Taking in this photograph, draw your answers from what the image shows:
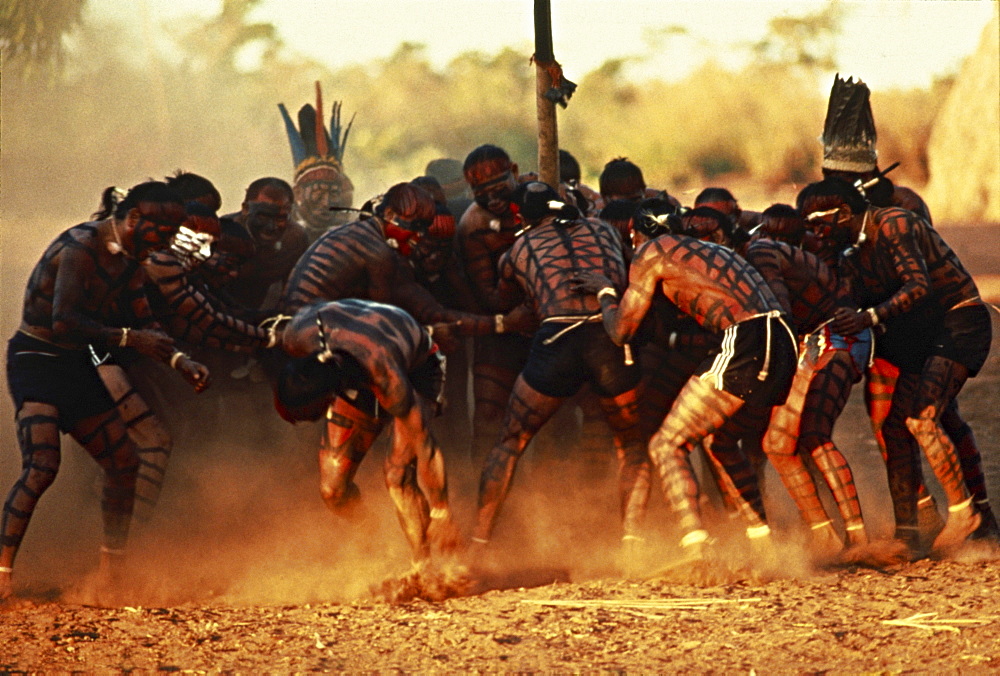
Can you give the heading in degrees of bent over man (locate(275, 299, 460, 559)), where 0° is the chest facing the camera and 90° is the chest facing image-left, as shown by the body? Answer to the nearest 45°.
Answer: approximately 45°

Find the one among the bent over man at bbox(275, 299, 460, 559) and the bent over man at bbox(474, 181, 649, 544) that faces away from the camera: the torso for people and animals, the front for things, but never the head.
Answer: the bent over man at bbox(474, 181, 649, 544)

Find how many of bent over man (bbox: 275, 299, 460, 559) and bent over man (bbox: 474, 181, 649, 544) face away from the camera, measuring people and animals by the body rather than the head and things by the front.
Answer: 1

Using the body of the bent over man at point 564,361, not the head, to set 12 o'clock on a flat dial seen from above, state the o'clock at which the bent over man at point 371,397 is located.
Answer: the bent over man at point 371,397 is roughly at 8 o'clock from the bent over man at point 564,361.

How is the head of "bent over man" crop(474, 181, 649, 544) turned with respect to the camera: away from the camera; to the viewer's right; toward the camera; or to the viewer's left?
away from the camera

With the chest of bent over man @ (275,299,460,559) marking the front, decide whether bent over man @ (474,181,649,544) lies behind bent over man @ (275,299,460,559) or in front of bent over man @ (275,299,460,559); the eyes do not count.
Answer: behind

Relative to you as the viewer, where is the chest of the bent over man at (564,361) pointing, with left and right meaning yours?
facing away from the viewer

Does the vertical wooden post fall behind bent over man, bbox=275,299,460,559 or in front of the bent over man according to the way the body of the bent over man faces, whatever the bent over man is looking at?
behind

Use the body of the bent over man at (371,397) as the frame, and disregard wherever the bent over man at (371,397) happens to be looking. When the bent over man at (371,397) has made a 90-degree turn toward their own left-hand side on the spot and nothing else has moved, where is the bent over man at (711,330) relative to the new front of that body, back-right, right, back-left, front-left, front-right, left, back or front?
front-left
